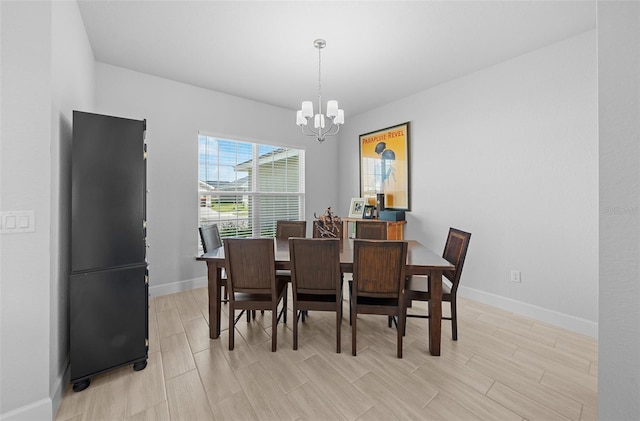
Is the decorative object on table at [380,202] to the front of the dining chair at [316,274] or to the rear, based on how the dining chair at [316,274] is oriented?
to the front

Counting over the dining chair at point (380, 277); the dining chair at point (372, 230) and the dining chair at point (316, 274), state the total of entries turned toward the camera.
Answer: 1

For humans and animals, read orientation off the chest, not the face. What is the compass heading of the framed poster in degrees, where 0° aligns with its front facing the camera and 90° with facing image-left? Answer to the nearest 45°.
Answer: approximately 45°

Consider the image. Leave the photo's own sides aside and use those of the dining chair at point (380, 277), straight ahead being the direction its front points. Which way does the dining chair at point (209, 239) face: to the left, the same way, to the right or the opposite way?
to the right

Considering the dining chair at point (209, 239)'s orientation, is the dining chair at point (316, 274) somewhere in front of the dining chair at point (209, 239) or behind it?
in front

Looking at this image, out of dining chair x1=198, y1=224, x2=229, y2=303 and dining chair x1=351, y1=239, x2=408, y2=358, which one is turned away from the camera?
dining chair x1=351, y1=239, x2=408, y2=358

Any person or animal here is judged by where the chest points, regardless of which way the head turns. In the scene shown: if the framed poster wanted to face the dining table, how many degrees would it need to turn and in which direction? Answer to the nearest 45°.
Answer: approximately 45° to its left

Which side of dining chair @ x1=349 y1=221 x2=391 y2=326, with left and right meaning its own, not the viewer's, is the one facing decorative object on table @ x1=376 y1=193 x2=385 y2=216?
back

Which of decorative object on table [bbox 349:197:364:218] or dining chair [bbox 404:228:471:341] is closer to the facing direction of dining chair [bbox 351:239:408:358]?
the decorative object on table

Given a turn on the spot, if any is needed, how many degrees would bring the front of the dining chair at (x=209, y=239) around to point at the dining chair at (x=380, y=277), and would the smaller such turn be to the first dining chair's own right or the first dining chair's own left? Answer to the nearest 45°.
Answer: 0° — it already faces it

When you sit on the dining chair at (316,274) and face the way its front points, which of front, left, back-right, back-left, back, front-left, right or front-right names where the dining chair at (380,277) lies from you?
right

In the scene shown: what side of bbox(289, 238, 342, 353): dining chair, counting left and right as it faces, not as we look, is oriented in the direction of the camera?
back

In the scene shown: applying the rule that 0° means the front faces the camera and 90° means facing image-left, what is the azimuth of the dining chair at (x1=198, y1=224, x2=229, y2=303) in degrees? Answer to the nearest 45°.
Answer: approximately 315°

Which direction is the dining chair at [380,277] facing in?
away from the camera

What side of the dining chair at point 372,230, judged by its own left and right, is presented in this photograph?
front

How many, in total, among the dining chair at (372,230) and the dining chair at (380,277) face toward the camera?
1

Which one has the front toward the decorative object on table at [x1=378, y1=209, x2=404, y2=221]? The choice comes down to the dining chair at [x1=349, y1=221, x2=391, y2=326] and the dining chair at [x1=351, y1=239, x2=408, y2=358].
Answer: the dining chair at [x1=351, y1=239, x2=408, y2=358]

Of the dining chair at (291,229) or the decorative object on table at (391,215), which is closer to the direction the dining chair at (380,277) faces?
the decorative object on table

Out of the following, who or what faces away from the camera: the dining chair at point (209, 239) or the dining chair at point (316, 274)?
the dining chair at point (316, 274)

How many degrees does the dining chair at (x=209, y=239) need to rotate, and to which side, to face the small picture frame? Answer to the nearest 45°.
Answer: approximately 45° to its left
